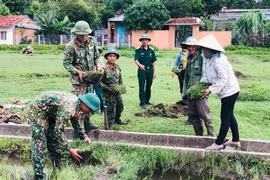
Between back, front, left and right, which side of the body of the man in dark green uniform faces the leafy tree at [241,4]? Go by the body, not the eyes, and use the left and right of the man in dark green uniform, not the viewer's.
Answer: back

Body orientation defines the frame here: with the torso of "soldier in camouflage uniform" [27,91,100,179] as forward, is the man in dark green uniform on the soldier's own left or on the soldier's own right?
on the soldier's own left

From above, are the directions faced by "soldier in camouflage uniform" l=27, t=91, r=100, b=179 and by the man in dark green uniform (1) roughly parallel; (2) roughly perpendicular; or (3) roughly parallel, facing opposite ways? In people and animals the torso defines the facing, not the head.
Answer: roughly perpendicular

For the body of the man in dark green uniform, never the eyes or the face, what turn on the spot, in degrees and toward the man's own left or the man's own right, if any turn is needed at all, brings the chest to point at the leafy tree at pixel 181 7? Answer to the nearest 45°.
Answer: approximately 180°

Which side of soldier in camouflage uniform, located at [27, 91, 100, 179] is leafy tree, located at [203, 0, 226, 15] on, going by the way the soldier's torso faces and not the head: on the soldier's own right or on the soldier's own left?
on the soldier's own left

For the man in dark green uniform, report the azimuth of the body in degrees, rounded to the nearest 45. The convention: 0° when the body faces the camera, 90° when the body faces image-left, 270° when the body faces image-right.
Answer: approximately 0°

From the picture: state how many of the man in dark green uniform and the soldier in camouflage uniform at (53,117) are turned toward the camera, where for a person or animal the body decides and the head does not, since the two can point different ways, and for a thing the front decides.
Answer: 1

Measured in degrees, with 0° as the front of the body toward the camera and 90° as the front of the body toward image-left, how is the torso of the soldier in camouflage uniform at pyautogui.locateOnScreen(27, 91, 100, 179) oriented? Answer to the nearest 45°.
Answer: approximately 270°
